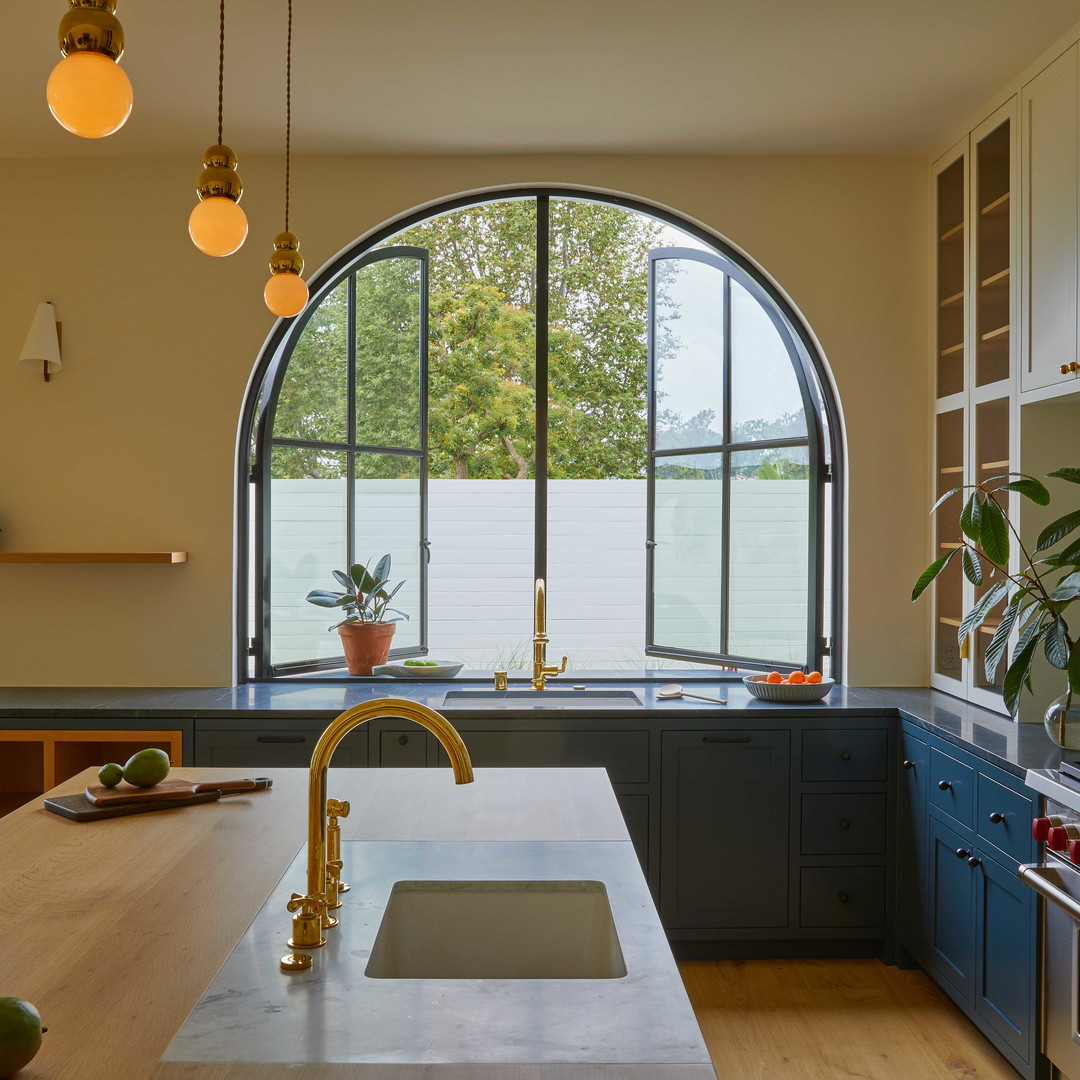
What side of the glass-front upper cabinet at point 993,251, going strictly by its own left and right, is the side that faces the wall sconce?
front

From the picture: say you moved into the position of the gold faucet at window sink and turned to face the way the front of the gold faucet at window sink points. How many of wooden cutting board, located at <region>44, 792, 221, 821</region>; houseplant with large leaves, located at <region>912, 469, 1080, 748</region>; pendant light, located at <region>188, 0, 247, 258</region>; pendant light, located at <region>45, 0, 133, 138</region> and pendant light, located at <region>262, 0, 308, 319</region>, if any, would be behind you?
0

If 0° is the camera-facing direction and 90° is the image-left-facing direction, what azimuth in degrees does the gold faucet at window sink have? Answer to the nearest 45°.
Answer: approximately 0°

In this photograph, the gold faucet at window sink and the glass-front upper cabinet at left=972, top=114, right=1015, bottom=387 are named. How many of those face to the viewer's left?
1

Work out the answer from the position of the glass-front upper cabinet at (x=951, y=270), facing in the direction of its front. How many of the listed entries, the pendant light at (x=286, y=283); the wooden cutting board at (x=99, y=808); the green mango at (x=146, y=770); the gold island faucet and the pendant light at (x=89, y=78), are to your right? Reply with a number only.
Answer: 0

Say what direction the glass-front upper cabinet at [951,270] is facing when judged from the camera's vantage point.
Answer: facing to the left of the viewer

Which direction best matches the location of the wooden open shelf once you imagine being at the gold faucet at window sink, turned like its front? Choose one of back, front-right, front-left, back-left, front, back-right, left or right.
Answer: right

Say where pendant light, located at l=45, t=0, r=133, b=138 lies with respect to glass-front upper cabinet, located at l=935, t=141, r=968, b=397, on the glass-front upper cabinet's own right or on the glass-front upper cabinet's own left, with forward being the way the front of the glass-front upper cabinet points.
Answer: on the glass-front upper cabinet's own left

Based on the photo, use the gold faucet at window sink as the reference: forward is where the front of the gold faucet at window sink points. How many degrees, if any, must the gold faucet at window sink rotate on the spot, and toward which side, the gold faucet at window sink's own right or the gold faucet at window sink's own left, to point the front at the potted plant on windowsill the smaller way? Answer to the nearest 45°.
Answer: approximately 90° to the gold faucet at window sink's own right

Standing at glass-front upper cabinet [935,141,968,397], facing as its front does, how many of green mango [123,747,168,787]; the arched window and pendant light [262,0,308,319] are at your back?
0

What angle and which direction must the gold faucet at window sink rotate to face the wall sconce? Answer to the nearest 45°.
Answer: approximately 90° to its right

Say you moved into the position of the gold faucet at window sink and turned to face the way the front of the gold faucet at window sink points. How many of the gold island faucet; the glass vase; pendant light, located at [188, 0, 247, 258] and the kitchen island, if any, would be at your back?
0

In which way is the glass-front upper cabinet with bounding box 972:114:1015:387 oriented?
to the viewer's left

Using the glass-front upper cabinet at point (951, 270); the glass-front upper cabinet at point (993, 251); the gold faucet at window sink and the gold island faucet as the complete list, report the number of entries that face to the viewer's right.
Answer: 1

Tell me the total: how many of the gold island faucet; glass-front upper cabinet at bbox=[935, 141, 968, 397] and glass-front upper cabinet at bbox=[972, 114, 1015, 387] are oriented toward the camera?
0

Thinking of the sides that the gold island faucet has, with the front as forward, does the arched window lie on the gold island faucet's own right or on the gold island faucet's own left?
on the gold island faucet's own left

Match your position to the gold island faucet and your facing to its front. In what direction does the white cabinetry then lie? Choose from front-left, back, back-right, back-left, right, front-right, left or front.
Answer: front-left
